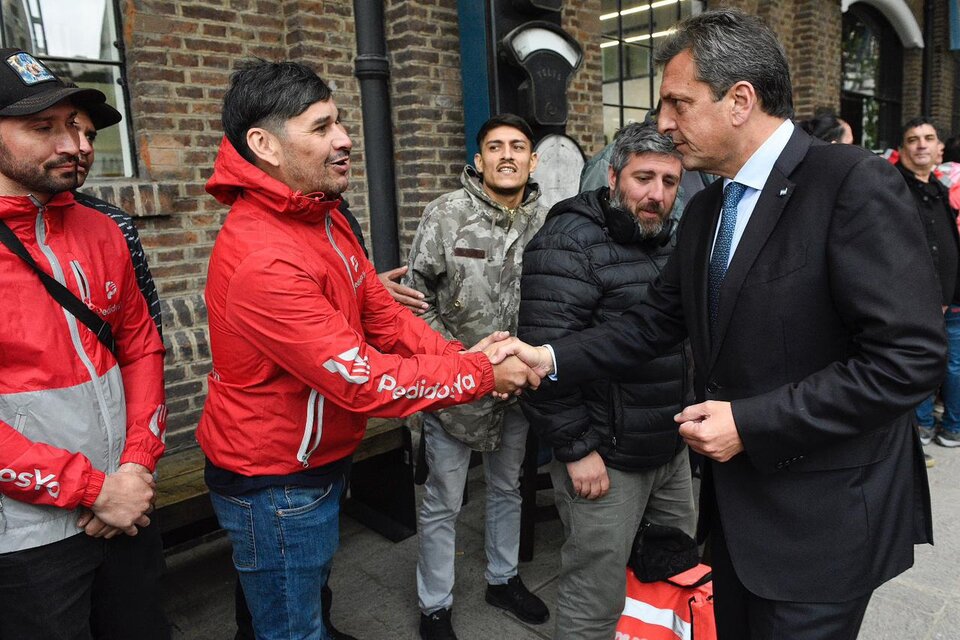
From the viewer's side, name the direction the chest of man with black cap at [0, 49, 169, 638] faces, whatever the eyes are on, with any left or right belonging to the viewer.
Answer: facing the viewer and to the right of the viewer

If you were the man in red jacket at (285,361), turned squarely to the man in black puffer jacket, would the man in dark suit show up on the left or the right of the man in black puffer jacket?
right

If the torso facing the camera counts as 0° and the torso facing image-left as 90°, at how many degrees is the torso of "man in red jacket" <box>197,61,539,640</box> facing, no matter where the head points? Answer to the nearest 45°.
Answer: approximately 270°

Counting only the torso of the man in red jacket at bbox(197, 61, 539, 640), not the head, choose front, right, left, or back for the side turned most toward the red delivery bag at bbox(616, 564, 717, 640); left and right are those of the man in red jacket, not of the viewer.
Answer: front

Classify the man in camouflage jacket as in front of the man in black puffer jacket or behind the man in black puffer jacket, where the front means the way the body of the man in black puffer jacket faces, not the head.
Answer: behind

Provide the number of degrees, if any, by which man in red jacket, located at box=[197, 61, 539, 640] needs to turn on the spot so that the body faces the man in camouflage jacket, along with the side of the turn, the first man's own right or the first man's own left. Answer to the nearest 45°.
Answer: approximately 45° to the first man's own left

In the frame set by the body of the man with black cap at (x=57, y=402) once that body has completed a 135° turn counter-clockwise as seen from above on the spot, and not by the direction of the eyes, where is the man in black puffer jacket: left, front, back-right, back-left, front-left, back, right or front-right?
right

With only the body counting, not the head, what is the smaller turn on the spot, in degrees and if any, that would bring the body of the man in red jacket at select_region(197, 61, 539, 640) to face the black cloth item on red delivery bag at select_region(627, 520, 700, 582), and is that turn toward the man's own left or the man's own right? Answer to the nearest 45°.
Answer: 0° — they already face it

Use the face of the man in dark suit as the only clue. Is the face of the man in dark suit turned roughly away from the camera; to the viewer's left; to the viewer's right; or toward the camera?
to the viewer's left
